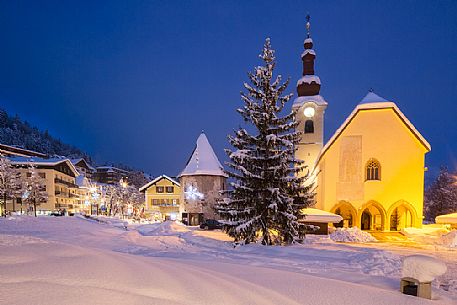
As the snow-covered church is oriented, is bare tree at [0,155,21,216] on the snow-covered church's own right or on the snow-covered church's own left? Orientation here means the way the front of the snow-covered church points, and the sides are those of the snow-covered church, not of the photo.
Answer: on the snow-covered church's own right

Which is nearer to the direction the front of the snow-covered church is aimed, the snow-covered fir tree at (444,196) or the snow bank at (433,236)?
the snow bank

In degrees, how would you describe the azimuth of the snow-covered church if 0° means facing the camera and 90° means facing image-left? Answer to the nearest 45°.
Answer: approximately 0°

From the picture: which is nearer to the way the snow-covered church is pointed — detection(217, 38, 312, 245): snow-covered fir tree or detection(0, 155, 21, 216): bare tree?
the snow-covered fir tree

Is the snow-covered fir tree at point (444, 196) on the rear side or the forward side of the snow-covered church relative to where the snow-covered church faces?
on the rear side

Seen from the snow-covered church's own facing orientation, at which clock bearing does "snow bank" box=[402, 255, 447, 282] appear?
The snow bank is roughly at 12 o'clock from the snow-covered church.
